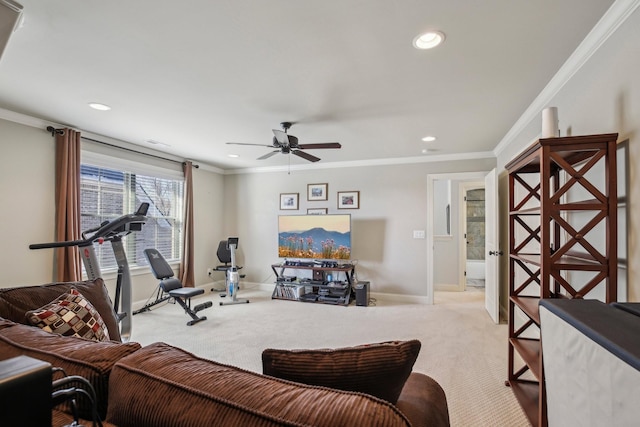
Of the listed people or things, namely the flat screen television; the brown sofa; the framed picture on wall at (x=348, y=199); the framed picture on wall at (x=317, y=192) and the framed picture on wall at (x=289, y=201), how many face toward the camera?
4

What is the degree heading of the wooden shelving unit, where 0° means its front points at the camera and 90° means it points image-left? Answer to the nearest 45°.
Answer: approximately 90°

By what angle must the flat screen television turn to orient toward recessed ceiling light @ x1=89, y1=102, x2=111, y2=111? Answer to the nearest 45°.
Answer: approximately 45° to its right

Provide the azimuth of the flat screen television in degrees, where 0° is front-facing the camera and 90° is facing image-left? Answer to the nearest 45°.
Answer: approximately 0°

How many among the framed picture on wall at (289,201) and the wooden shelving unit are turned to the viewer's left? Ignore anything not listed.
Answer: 1
